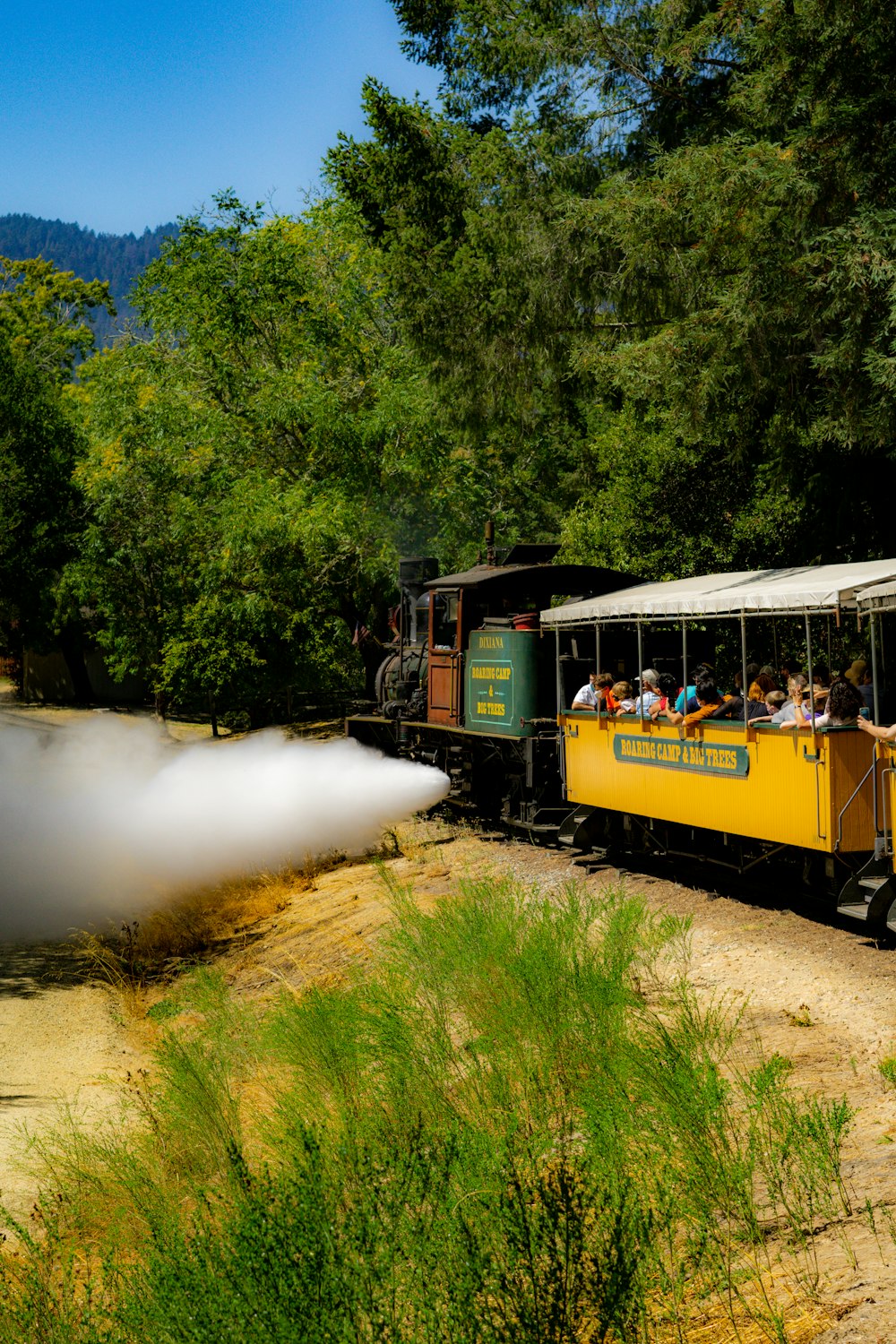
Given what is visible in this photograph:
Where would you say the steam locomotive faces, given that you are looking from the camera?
facing away from the viewer and to the left of the viewer

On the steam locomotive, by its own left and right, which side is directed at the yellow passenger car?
back

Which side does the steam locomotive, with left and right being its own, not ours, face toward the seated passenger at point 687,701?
back

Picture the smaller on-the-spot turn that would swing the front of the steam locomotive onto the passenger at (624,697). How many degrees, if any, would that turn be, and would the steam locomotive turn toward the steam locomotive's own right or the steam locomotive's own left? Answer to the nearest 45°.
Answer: approximately 180°

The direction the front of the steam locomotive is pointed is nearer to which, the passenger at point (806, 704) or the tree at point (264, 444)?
the tree

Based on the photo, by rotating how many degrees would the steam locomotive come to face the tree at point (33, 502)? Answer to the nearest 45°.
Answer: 0° — it already faces it

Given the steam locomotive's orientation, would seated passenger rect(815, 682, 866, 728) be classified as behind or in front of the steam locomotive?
behind

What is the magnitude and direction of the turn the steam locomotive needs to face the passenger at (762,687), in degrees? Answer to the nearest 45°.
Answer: approximately 180°

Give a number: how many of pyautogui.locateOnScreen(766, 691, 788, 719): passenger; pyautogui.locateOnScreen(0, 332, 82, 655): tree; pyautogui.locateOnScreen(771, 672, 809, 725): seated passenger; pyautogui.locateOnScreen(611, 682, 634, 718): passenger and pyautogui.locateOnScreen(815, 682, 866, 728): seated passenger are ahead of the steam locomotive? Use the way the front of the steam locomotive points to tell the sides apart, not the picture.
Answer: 1

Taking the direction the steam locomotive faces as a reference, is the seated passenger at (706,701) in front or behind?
behind

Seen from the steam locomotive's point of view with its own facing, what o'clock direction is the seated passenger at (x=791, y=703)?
The seated passenger is roughly at 7 o'clock from the steam locomotive.

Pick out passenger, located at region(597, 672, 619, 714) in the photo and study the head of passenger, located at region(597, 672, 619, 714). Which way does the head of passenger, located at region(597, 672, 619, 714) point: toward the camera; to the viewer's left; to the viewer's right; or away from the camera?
to the viewer's left
